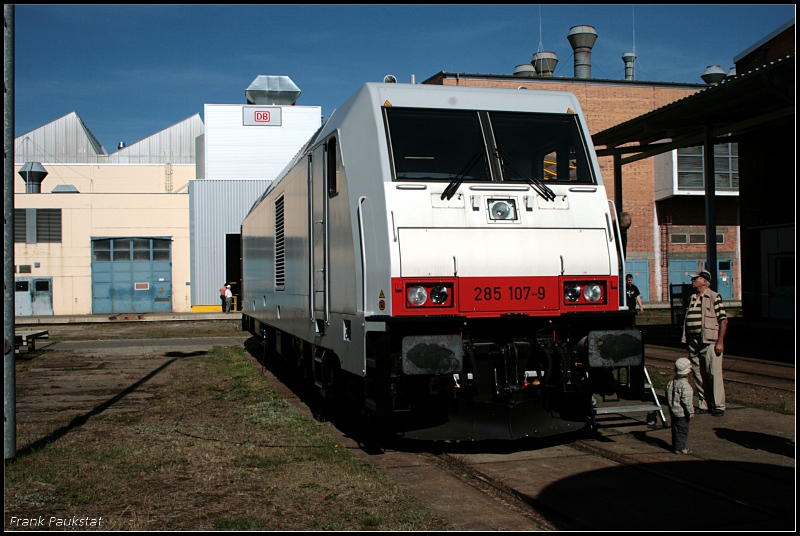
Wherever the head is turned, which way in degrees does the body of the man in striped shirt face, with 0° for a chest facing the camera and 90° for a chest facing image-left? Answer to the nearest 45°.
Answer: approximately 45°

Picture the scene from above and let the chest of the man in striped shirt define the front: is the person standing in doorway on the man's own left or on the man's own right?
on the man's own right

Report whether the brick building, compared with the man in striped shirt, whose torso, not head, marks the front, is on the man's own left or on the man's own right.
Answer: on the man's own right

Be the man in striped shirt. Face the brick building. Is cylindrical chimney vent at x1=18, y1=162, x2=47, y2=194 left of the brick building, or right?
left

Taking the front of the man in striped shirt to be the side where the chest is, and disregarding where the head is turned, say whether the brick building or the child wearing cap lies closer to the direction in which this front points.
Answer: the child wearing cap

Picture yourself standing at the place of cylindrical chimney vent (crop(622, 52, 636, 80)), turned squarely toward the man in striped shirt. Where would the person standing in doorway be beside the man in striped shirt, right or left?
right

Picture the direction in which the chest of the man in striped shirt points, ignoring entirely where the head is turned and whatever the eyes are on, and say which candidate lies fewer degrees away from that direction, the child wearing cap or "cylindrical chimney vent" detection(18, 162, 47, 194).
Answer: the child wearing cap

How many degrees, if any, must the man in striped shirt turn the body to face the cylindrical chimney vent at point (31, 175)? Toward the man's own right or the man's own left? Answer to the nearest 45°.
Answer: approximately 90° to the man's own right

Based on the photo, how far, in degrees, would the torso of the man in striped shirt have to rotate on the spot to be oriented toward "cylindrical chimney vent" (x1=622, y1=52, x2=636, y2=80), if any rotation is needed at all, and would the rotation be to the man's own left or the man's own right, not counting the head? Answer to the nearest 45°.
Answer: approximately 135° to the man's own right
